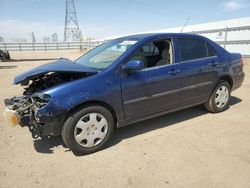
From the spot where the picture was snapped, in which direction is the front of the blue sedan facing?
facing the viewer and to the left of the viewer
